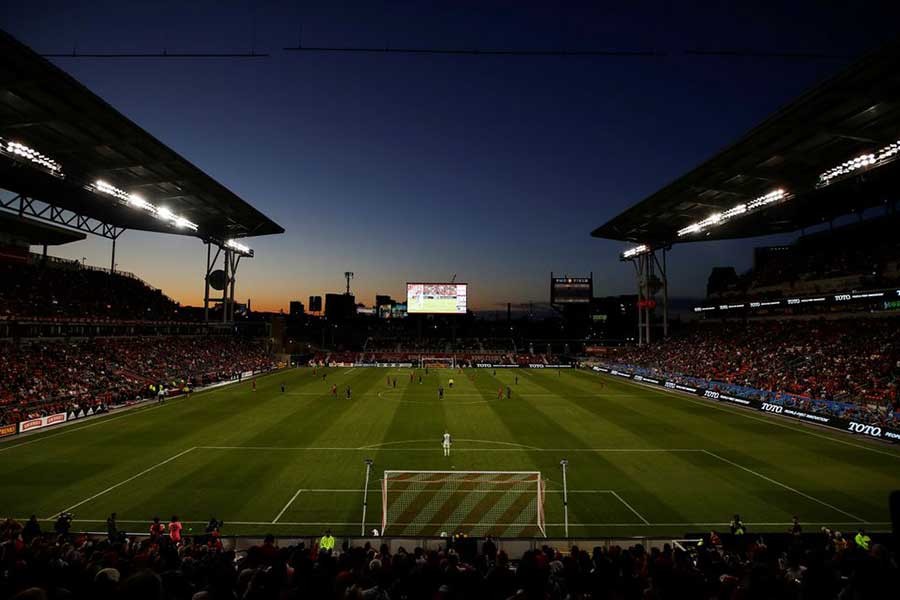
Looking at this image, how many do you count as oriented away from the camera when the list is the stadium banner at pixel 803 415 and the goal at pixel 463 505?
1

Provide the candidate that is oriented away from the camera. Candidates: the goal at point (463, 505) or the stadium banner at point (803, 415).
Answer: the goal

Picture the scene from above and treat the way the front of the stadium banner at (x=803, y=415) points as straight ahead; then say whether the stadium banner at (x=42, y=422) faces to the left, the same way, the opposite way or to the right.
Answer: the opposite way

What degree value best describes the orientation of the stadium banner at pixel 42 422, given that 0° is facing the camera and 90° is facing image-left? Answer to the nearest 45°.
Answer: approximately 315°

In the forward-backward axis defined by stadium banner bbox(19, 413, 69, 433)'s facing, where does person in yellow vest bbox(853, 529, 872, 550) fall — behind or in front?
in front

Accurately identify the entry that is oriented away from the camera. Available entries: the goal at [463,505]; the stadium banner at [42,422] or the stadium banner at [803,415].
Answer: the goal

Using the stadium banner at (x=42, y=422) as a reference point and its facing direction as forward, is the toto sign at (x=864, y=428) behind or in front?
in front

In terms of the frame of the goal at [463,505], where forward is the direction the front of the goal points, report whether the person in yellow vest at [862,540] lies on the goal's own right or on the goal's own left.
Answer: on the goal's own right

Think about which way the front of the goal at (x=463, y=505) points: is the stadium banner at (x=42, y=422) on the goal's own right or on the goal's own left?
on the goal's own left

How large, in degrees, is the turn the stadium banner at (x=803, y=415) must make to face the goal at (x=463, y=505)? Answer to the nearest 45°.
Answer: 0° — it already faces it

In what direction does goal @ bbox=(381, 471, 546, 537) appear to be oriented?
away from the camera

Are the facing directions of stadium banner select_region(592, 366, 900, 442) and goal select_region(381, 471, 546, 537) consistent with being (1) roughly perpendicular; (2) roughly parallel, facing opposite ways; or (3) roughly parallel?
roughly perpendicular

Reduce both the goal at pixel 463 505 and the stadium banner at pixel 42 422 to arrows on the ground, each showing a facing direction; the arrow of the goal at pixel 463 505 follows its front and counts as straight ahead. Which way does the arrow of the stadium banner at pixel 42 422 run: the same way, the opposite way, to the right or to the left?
to the right
